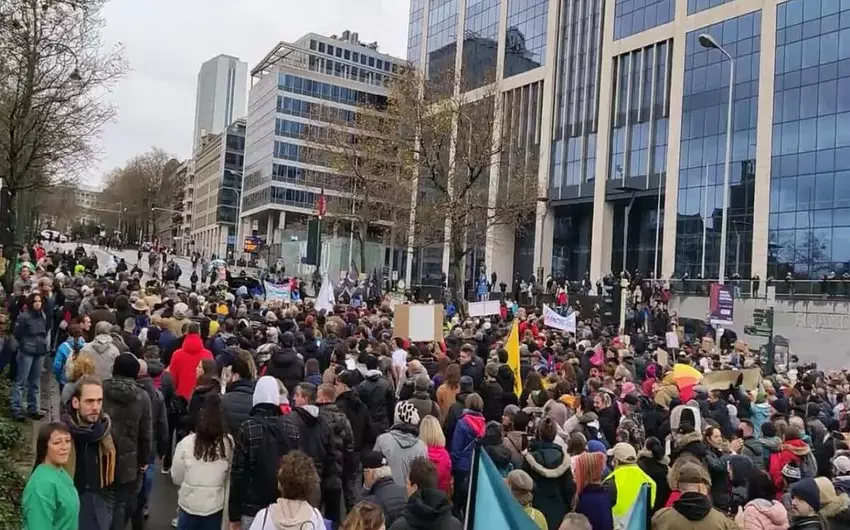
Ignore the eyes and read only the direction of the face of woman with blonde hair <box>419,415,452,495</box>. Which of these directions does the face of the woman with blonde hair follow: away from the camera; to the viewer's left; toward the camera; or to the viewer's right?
away from the camera

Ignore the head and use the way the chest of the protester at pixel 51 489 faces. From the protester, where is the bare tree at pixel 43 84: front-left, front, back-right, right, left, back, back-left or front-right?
back-left

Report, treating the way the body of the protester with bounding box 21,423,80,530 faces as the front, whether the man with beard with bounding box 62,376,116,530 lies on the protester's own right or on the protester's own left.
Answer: on the protester's own left

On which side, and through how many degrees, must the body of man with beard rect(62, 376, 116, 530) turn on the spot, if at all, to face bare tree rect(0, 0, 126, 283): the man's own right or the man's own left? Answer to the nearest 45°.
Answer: approximately 135° to the man's own left

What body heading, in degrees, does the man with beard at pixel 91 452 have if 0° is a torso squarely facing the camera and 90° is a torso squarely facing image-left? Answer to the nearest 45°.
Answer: approximately 315°

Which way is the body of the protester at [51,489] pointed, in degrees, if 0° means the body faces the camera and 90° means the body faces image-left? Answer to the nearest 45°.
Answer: approximately 315°

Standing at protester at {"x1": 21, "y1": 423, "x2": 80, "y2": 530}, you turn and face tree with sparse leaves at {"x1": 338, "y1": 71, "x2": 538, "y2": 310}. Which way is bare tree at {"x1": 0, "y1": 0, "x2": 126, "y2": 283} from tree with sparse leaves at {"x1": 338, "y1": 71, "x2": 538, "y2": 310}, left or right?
left

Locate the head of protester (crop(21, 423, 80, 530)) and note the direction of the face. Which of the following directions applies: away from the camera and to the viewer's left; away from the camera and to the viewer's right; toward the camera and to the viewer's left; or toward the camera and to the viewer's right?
toward the camera and to the viewer's right

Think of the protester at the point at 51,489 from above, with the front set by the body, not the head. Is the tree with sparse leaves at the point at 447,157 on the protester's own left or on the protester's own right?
on the protester's own left
